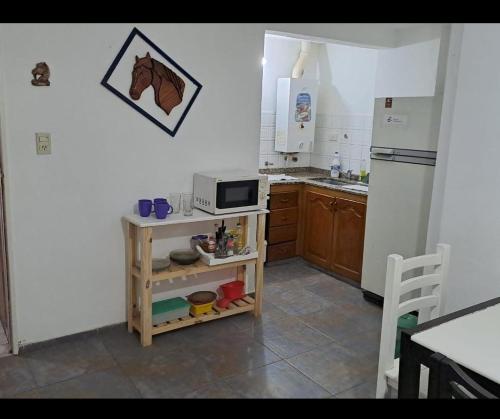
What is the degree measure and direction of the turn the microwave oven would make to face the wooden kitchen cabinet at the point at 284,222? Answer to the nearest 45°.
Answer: approximately 90° to its left

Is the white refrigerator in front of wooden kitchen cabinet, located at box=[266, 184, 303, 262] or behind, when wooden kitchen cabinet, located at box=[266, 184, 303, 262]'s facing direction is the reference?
in front

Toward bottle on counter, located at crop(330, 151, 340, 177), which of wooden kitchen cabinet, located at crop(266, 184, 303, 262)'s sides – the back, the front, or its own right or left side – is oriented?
left

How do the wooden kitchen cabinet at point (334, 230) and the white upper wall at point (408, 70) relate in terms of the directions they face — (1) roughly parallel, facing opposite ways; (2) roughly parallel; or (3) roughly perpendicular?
roughly parallel

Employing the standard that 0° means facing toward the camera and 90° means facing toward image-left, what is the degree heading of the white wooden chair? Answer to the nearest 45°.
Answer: approximately 315°

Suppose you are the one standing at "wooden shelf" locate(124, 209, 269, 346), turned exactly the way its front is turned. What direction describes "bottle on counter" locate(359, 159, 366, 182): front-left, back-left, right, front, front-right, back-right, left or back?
left

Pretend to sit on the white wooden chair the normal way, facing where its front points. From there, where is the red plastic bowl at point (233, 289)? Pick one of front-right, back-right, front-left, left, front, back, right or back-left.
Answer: back

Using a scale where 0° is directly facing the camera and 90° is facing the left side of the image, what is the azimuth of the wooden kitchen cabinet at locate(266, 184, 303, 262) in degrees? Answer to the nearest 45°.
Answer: approximately 315°

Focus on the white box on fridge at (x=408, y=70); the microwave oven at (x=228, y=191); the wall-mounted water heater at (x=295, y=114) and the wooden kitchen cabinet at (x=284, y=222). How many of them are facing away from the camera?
0

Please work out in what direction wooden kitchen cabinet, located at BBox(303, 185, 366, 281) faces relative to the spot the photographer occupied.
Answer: facing the viewer and to the left of the viewer
